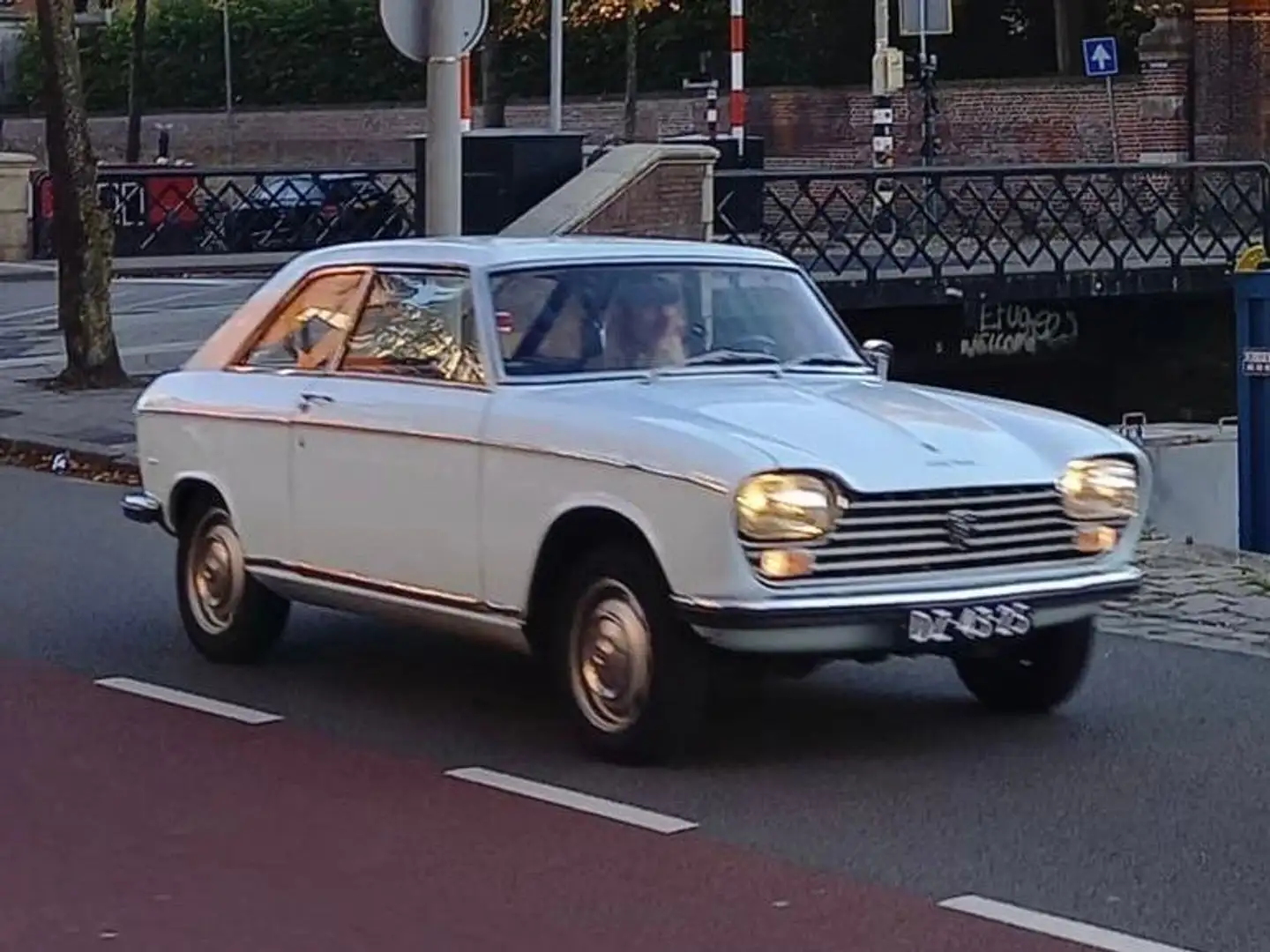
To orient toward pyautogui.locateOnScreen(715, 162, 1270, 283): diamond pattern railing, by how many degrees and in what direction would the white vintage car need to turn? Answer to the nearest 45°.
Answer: approximately 135° to its left

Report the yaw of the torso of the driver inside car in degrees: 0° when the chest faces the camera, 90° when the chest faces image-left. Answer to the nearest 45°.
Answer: approximately 315°

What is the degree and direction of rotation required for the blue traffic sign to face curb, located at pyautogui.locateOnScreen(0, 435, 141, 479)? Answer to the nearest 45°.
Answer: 0° — it already faces it

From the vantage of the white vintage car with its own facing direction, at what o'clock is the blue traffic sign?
The blue traffic sign is roughly at 8 o'clock from the white vintage car.

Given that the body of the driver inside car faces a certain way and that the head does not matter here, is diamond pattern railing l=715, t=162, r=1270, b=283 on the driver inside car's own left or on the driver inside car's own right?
on the driver inside car's own left

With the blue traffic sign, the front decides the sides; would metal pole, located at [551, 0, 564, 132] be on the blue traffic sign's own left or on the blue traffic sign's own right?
on the blue traffic sign's own right

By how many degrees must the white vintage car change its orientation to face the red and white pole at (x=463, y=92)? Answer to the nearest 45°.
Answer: approximately 135° to its left

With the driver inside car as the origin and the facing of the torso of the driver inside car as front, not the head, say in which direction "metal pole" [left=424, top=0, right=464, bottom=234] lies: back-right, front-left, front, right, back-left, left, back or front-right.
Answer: back-left

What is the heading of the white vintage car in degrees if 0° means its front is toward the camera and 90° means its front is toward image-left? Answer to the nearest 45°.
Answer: approximately 315°

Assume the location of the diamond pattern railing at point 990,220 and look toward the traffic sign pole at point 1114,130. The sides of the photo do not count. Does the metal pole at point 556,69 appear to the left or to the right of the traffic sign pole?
left
